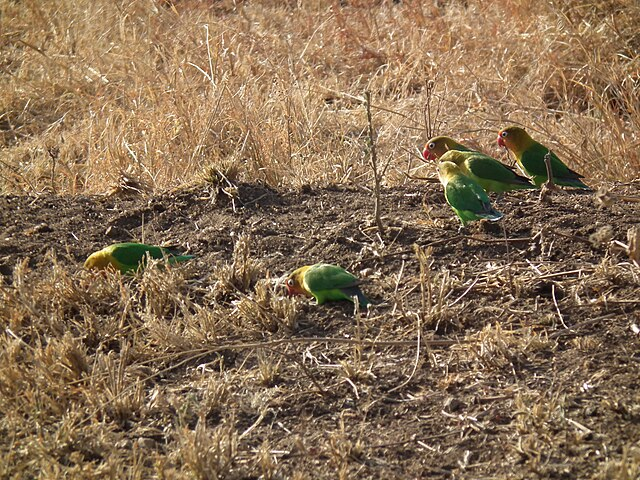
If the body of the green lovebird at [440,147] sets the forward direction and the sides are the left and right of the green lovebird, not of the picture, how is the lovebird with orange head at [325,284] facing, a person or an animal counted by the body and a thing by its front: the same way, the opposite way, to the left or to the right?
the same way

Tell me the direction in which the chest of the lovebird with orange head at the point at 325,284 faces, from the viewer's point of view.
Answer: to the viewer's left

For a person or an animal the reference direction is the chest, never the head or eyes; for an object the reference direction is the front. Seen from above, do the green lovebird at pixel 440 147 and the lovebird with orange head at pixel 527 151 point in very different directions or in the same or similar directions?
same or similar directions

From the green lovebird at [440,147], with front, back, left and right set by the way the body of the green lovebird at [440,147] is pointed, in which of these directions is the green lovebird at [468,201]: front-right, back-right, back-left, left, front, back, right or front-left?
left

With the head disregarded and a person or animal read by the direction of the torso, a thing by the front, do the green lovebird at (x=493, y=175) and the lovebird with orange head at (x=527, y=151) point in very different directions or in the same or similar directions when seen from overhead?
same or similar directions

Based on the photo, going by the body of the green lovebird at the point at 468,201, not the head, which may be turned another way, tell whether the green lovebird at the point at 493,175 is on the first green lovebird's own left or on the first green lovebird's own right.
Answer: on the first green lovebird's own right

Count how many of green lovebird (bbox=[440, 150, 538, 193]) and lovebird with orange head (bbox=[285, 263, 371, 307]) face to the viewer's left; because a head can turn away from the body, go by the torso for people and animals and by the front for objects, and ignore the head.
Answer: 2

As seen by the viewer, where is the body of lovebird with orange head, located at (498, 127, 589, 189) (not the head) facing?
to the viewer's left

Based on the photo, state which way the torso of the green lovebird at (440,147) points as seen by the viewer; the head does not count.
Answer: to the viewer's left

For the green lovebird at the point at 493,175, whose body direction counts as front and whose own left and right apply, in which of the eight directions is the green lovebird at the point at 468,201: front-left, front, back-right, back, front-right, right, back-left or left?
left

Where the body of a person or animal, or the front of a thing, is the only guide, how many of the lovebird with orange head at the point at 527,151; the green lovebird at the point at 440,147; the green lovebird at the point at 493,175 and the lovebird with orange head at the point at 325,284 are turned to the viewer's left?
4

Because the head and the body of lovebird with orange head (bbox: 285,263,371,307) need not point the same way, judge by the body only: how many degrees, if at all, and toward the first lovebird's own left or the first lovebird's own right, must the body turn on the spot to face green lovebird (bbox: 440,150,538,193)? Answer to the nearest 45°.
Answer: approximately 135° to the first lovebird's own right

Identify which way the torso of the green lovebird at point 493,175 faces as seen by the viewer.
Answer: to the viewer's left

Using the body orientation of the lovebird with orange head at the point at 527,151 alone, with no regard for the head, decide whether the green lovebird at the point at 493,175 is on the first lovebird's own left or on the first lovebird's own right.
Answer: on the first lovebird's own left
